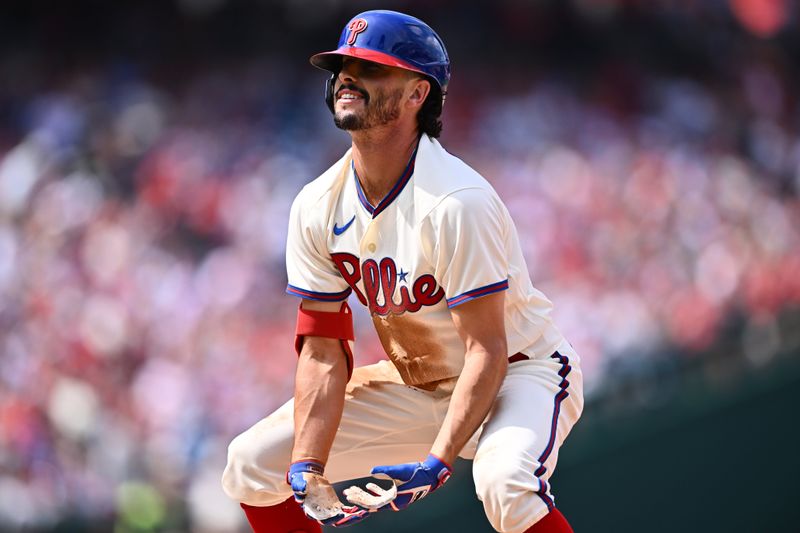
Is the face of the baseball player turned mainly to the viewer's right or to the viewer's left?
to the viewer's left

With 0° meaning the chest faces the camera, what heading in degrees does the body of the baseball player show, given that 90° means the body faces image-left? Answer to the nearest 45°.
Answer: approximately 45°
